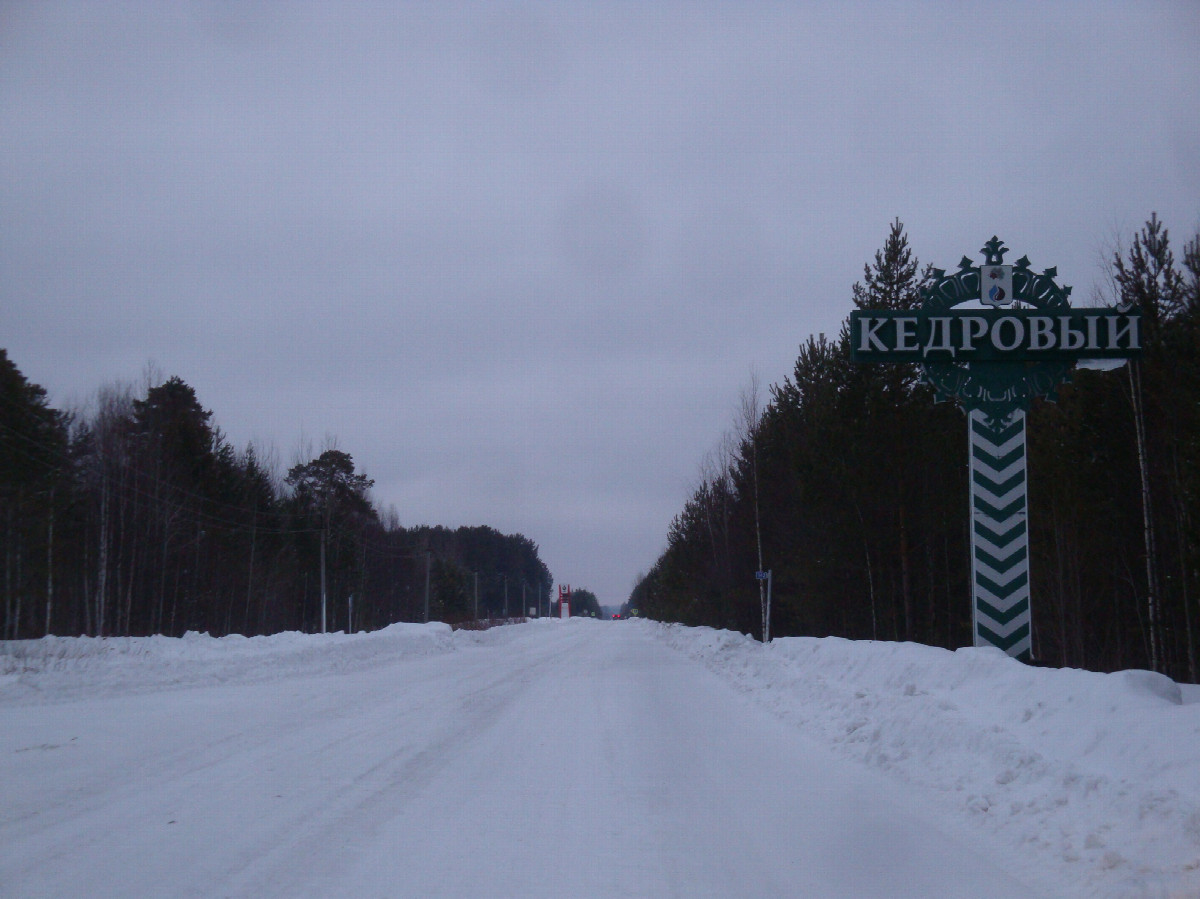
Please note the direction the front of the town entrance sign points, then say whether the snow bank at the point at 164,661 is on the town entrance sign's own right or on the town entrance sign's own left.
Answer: on the town entrance sign's own right

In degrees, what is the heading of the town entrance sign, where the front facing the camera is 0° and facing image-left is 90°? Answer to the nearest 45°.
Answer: approximately 0°

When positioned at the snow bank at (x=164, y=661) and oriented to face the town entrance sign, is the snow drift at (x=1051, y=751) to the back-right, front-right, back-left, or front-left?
front-right

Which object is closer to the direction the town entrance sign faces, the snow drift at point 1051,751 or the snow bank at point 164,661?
the snow drift

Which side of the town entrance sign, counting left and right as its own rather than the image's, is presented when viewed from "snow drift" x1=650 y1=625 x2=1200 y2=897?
front
